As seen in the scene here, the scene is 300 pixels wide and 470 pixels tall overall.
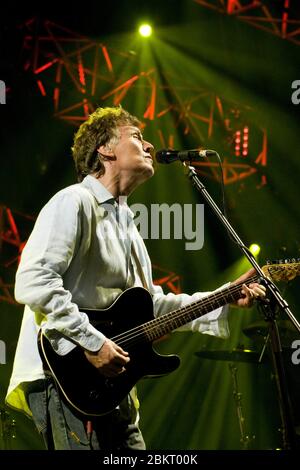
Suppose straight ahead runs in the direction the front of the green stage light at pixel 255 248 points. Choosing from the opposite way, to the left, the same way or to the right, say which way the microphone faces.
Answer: to the right

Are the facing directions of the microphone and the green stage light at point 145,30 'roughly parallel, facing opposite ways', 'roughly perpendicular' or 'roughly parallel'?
roughly perpendicular

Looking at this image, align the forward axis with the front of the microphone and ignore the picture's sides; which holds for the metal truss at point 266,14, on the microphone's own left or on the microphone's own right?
on the microphone's own right

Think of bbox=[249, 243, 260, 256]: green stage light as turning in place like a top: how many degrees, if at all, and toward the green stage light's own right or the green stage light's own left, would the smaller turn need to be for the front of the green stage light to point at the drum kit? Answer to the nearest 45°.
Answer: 0° — it already faces it

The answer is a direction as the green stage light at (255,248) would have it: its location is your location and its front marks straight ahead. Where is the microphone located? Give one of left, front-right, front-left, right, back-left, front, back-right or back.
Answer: front

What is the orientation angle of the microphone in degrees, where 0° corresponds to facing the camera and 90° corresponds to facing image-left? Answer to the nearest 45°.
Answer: approximately 90°

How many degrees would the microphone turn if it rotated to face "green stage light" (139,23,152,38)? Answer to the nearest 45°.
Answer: approximately 90° to its right

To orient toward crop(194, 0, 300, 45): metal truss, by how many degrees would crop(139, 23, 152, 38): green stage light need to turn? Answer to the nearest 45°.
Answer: approximately 90° to its left

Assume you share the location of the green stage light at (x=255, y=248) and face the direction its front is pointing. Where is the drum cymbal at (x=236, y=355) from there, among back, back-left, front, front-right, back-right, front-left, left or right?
front

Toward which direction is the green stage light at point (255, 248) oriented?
toward the camera

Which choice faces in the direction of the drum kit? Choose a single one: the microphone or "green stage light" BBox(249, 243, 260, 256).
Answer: the green stage light

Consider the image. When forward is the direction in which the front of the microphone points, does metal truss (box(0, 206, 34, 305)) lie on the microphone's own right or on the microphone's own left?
on the microphone's own right
